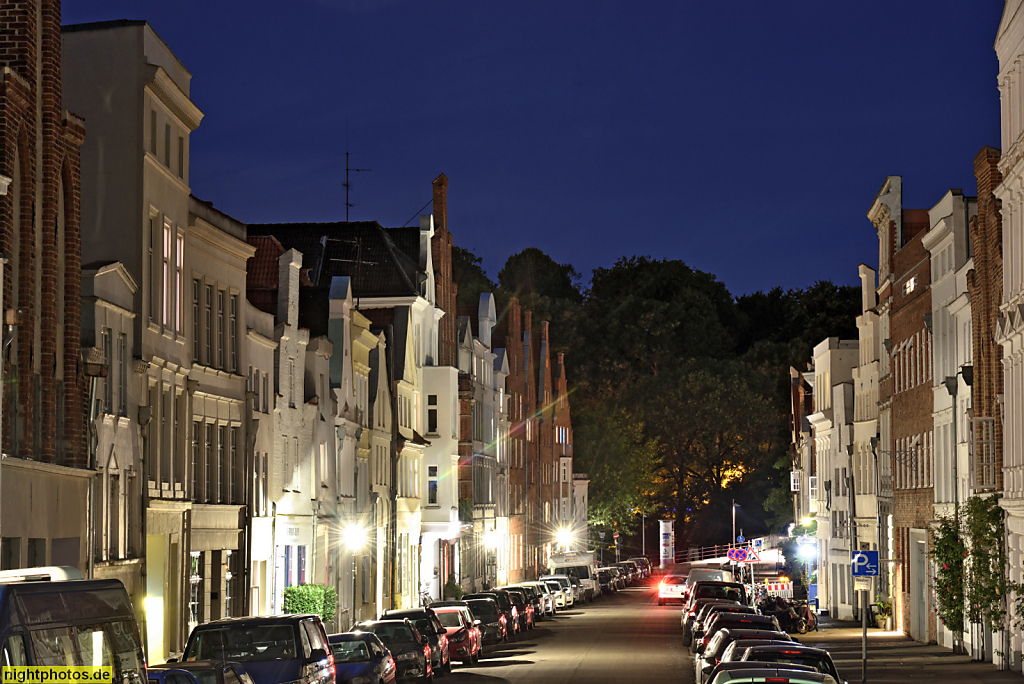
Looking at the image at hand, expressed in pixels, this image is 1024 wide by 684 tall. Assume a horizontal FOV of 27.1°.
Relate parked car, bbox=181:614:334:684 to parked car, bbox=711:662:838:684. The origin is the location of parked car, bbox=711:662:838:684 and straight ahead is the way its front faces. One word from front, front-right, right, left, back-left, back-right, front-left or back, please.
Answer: front-left

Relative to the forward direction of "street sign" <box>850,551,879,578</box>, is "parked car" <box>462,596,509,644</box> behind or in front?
behind

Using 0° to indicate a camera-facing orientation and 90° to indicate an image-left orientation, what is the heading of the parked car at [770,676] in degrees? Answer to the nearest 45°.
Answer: approximately 180°

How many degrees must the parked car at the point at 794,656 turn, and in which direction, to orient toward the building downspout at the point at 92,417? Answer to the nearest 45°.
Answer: approximately 45° to its left

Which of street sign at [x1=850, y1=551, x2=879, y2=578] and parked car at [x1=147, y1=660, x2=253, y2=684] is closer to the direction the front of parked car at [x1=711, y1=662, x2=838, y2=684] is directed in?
the street sign

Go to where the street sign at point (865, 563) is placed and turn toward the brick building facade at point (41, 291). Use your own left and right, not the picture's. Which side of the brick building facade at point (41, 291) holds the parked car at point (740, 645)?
left

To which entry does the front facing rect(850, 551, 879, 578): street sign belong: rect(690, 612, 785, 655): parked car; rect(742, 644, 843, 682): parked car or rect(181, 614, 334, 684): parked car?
rect(742, 644, 843, 682): parked car

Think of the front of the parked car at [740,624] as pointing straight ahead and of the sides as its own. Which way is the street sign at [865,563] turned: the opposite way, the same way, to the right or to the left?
the opposite way

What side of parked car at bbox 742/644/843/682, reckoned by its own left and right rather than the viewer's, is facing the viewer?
back

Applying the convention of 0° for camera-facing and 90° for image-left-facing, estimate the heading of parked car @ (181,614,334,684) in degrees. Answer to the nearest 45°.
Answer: approximately 0°

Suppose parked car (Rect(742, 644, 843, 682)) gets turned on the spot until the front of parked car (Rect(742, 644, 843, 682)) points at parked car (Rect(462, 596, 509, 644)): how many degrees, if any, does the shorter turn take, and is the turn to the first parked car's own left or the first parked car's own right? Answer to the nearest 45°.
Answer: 0° — it already faces it

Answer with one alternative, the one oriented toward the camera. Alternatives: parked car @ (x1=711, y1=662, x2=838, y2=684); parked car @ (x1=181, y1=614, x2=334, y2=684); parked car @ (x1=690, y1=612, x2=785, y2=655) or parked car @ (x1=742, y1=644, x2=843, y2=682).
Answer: parked car @ (x1=181, y1=614, x2=334, y2=684)

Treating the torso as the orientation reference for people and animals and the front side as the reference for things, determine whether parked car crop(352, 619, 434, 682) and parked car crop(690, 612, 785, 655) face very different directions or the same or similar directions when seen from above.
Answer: very different directions

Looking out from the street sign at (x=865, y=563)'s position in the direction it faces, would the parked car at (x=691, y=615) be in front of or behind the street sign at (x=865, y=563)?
behind

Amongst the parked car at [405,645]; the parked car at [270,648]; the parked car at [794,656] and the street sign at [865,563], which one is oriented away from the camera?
the parked car at [794,656]

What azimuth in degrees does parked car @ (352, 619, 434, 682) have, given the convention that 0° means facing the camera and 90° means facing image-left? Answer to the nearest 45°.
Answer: approximately 0°
